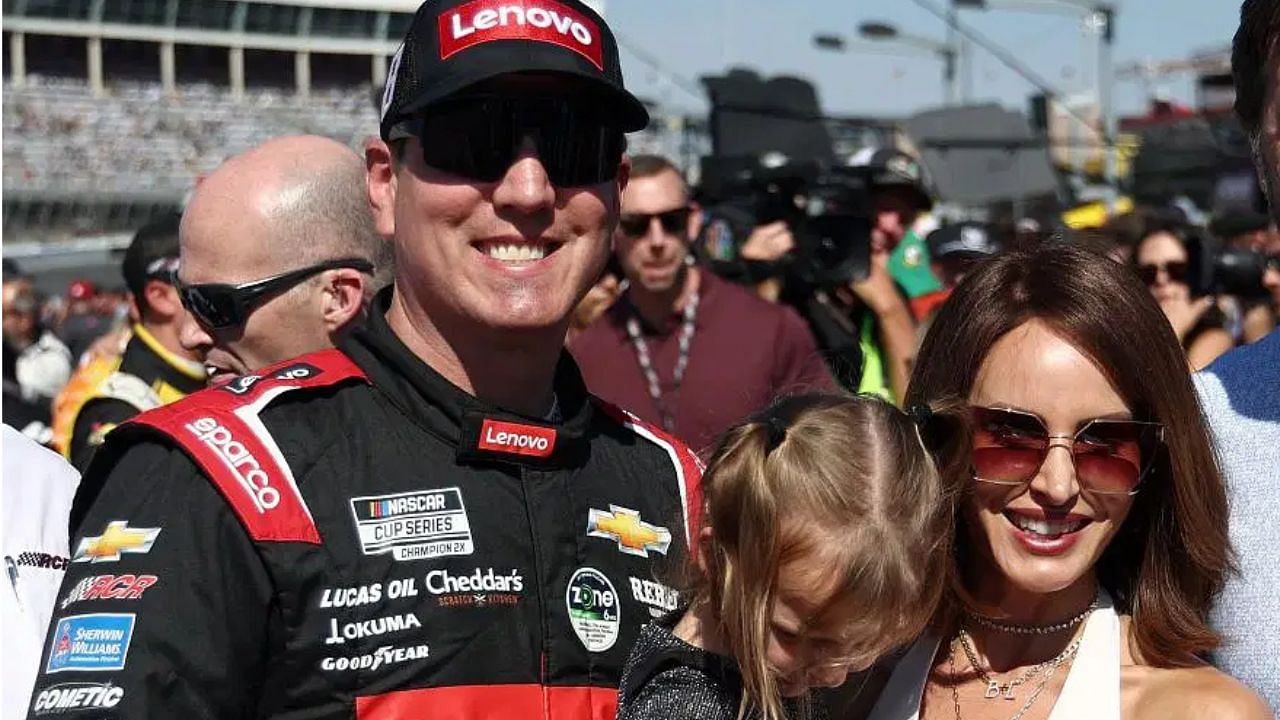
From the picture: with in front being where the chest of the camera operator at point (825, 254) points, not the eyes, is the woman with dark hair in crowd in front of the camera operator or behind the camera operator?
behind

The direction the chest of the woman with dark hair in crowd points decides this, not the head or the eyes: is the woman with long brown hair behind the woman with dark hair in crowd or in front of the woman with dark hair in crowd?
in front

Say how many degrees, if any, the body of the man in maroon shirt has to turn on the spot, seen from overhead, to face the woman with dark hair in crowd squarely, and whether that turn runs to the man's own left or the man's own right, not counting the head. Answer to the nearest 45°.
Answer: approximately 135° to the man's own left

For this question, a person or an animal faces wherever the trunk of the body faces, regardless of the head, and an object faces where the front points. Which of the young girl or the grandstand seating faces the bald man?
the grandstand seating

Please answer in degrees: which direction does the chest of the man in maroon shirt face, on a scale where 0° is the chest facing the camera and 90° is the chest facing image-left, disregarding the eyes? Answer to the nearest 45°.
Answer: approximately 0°

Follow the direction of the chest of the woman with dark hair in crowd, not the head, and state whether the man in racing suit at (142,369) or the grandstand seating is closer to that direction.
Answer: the man in racing suit

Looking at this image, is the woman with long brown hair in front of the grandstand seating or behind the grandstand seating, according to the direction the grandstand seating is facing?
in front

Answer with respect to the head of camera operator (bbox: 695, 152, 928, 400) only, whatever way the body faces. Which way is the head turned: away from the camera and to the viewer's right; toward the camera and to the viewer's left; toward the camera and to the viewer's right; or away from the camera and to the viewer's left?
toward the camera and to the viewer's left

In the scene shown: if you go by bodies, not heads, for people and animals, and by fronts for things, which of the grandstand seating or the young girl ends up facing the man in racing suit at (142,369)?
the grandstand seating

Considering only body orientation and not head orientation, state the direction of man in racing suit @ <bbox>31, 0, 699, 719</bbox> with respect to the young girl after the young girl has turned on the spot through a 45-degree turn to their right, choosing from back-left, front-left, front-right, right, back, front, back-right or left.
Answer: right
